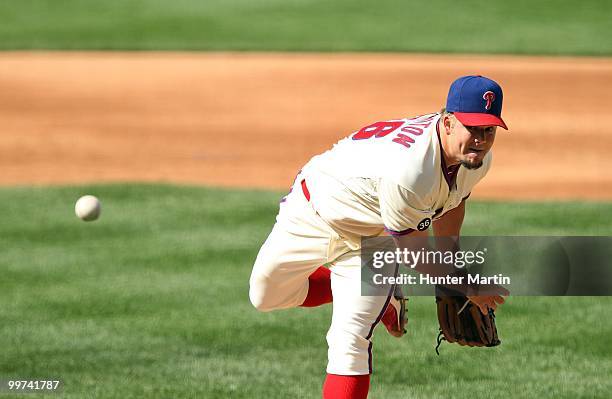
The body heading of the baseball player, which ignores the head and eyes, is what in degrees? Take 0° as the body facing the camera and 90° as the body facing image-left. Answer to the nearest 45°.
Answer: approximately 315°
